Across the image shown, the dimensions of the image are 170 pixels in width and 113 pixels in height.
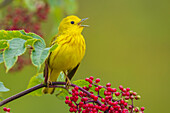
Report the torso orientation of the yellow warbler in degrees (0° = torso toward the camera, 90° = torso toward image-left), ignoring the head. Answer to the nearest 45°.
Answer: approximately 315°

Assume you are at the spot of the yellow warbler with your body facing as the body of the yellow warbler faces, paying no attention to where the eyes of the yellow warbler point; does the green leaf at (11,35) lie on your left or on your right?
on your right

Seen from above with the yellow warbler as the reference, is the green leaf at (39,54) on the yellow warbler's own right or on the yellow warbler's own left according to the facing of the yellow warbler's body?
on the yellow warbler's own right

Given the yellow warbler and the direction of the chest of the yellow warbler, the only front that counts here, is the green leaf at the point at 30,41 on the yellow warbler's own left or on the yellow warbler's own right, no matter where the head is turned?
on the yellow warbler's own right
